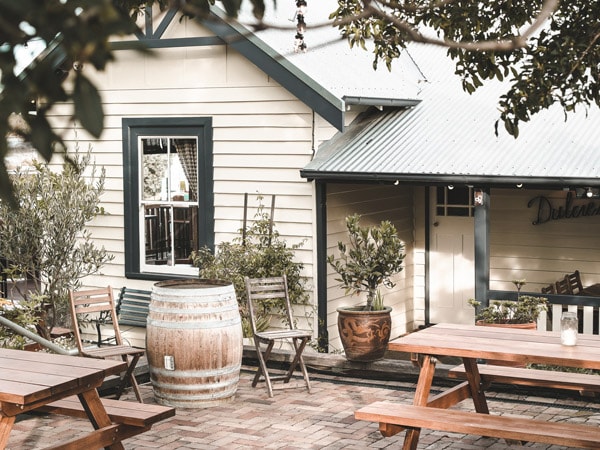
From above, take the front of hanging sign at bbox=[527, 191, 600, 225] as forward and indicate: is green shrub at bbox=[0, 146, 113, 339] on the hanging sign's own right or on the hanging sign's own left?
on the hanging sign's own right

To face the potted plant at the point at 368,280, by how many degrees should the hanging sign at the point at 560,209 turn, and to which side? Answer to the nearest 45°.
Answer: approximately 45° to its right

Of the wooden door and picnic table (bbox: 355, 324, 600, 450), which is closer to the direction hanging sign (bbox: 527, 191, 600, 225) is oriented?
the picnic table

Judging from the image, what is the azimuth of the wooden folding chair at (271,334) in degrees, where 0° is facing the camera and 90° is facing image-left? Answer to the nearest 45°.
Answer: approximately 315°

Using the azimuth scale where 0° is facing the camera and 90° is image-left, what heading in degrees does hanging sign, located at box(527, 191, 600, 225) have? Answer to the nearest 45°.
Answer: approximately 0°

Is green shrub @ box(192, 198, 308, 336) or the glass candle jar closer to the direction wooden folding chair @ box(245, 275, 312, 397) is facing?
the glass candle jar

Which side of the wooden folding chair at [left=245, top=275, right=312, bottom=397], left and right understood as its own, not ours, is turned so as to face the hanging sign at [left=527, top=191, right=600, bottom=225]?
left
